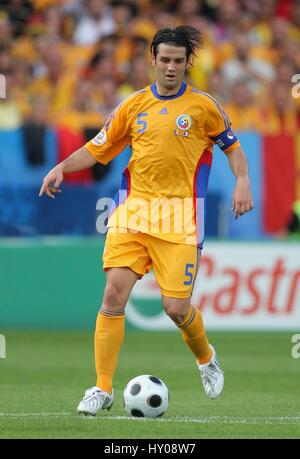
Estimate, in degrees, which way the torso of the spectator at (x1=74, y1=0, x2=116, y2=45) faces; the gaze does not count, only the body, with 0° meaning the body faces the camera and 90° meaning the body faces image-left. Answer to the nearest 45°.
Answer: approximately 0°

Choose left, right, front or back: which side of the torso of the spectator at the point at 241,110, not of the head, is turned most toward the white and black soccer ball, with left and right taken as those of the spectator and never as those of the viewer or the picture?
front

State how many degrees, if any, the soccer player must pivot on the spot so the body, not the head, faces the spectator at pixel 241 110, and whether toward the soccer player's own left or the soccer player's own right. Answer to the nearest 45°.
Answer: approximately 180°

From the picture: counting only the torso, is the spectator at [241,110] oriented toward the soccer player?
yes

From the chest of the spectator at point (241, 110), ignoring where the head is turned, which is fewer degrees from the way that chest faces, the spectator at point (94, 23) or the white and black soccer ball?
the white and black soccer ball

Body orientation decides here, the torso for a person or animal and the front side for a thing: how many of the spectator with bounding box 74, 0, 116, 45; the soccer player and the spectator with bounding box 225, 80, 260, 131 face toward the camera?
3

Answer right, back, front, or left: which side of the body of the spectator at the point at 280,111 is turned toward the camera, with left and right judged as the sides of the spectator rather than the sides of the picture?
front

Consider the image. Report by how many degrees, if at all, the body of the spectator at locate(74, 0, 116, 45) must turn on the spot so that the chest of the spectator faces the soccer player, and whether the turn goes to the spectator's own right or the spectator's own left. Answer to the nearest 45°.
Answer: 0° — they already face them

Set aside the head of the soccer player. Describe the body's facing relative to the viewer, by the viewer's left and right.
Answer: facing the viewer

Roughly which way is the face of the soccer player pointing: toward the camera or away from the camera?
toward the camera

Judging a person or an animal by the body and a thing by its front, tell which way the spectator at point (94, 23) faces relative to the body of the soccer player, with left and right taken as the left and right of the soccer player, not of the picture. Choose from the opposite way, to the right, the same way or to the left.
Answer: the same way

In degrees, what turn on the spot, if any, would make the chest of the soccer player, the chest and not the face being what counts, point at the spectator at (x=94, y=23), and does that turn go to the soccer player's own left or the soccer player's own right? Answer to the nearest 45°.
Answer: approximately 180°

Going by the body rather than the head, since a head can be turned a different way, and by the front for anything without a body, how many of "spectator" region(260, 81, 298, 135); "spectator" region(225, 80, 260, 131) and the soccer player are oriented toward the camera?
3

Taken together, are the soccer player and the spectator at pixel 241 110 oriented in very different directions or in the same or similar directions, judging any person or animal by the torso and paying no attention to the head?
same or similar directions

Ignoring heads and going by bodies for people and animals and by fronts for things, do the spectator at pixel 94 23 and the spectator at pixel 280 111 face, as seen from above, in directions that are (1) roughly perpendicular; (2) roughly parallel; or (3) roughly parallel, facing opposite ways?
roughly parallel

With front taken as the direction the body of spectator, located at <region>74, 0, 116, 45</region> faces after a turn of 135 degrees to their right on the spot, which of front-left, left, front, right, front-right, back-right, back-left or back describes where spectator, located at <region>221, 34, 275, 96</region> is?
back-right
